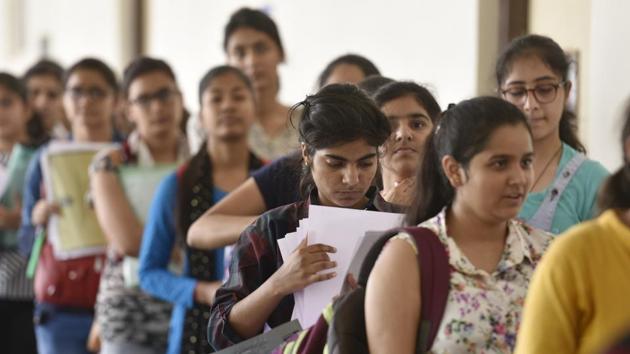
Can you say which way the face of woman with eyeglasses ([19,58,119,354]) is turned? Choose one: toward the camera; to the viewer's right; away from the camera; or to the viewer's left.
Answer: toward the camera

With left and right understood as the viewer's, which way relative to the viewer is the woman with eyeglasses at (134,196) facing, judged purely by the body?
facing the viewer and to the right of the viewer

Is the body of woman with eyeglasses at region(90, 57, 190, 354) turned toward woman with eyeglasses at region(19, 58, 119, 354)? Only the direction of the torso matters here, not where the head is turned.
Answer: no

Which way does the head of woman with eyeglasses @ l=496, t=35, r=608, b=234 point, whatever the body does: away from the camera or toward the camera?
toward the camera

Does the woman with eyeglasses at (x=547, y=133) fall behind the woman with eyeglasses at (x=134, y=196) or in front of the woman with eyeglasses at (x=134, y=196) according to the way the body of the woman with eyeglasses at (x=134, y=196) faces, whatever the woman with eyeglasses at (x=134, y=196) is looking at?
in front

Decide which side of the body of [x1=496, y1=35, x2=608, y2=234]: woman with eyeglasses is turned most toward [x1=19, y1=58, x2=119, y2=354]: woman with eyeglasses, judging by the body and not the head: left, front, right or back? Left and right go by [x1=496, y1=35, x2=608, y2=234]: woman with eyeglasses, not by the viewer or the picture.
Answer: right

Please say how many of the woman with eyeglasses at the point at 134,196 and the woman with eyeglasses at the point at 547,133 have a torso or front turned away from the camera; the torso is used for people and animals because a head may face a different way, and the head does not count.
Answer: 0

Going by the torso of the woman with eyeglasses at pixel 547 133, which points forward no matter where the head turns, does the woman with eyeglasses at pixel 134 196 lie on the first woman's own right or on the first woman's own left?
on the first woman's own right
